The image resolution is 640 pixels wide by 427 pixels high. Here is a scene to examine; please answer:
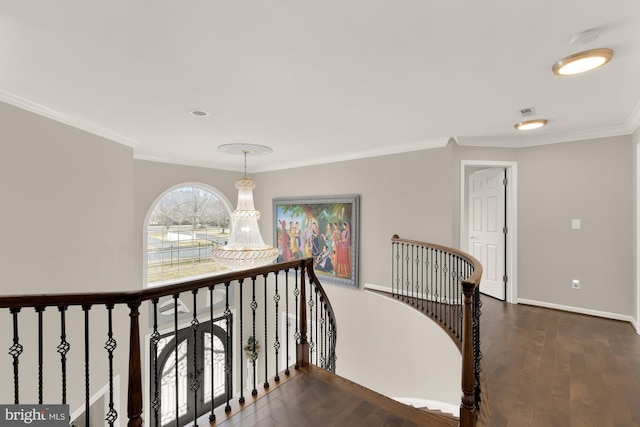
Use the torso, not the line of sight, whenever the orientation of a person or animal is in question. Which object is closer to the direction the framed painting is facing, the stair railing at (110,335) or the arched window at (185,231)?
the stair railing

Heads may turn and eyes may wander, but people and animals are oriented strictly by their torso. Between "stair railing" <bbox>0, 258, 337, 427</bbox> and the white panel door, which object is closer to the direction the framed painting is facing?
the stair railing

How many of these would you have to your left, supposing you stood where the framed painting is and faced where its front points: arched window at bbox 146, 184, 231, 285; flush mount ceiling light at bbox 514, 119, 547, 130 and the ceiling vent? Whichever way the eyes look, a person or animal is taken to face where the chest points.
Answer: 2

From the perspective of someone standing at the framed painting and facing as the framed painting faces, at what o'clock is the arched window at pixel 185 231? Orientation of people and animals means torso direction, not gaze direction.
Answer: The arched window is roughly at 2 o'clock from the framed painting.

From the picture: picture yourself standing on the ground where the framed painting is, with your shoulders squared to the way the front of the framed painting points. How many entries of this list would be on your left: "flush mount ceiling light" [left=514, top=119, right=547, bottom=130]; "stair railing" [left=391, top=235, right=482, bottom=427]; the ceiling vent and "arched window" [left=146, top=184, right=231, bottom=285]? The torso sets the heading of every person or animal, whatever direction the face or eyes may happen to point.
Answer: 3

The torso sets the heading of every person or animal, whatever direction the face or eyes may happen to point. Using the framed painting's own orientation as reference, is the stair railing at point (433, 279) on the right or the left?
on its left

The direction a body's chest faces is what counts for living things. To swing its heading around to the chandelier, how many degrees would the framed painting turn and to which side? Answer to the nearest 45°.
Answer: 0° — it already faces it

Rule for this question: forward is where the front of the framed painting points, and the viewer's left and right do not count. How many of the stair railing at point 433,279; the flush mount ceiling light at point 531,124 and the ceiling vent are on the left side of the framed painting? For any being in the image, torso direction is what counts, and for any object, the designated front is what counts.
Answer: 3

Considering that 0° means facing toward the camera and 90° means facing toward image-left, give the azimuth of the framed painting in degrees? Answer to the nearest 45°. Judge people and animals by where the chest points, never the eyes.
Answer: approximately 45°

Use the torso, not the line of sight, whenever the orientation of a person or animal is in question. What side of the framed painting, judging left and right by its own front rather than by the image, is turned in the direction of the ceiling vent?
left

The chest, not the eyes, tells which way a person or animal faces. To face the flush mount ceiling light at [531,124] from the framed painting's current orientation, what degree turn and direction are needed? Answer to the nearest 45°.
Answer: approximately 90° to its left
